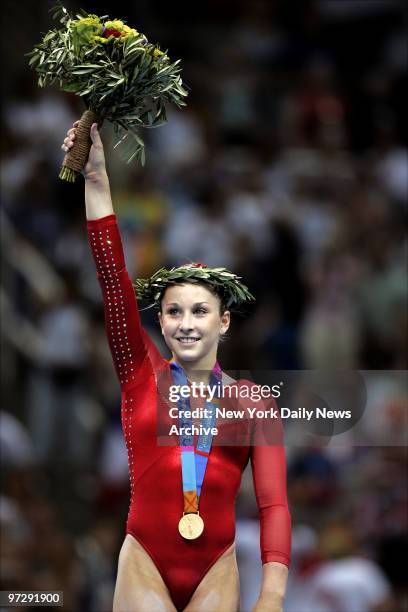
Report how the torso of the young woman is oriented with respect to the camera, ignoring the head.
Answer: toward the camera
